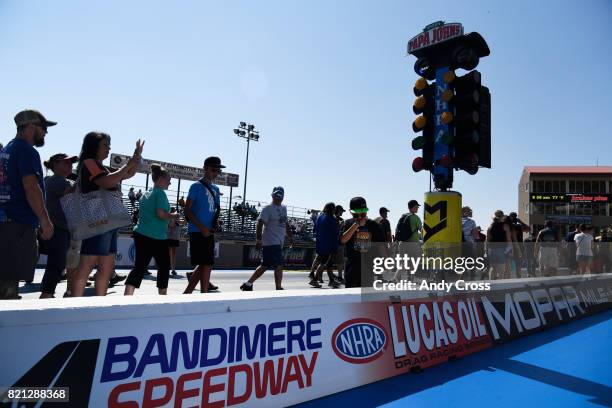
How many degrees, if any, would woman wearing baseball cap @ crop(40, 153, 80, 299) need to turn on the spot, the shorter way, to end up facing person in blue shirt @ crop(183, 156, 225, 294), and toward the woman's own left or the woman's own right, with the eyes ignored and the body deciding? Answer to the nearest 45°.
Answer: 0° — they already face them

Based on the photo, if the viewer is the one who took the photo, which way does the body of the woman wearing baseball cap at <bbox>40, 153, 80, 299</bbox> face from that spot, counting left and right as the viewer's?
facing to the right of the viewer

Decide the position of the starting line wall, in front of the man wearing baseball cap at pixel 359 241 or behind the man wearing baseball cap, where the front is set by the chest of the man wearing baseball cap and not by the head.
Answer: in front

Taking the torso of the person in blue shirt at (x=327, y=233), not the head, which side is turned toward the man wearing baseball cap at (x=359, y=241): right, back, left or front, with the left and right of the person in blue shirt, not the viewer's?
right

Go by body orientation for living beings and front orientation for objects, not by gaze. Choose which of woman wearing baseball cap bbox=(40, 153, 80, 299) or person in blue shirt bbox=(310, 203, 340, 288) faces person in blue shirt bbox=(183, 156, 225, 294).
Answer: the woman wearing baseball cap

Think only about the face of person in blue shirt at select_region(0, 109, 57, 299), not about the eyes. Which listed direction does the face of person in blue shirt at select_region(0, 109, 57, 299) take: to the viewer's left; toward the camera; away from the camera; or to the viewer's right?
to the viewer's right
